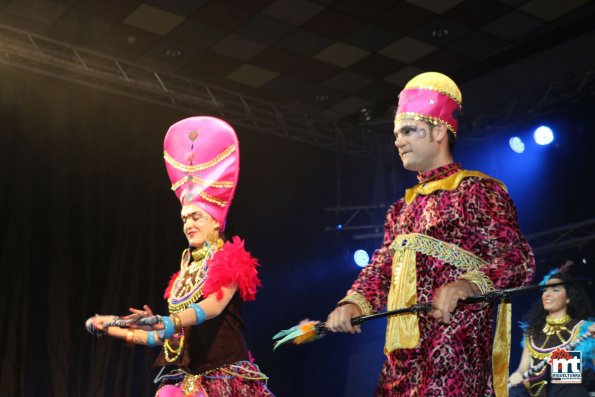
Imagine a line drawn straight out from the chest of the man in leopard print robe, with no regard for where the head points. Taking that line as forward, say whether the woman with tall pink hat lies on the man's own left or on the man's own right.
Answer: on the man's own right

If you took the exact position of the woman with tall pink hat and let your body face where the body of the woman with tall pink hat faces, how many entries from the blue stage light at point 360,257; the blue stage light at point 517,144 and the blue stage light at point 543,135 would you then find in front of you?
0

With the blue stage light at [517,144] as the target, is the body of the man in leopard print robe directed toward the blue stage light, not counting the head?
no

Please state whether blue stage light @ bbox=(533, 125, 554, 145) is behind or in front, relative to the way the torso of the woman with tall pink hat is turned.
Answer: behind

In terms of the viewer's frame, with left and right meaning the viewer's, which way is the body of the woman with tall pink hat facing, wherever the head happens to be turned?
facing the viewer and to the left of the viewer

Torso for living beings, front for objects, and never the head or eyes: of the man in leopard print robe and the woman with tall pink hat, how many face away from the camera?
0

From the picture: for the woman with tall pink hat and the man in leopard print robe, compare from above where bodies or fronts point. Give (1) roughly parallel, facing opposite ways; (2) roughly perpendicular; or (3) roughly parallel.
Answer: roughly parallel

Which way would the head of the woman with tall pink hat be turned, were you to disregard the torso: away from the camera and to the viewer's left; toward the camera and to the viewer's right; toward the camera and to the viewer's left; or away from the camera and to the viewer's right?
toward the camera and to the viewer's left

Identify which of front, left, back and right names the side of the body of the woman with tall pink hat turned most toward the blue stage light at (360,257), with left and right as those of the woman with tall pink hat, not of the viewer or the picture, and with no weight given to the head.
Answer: back

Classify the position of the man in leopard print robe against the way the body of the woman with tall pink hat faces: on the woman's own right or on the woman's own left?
on the woman's own left

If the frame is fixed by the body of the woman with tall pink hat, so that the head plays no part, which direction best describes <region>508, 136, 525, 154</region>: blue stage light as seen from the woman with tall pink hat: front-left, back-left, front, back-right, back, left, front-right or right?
back

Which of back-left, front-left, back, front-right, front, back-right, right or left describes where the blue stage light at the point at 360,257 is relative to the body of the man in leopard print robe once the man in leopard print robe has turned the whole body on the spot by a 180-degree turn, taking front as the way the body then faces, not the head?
front-left
